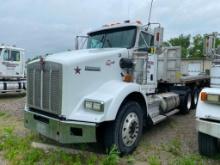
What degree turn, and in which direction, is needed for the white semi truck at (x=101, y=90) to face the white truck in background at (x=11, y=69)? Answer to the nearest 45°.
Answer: approximately 90° to its right

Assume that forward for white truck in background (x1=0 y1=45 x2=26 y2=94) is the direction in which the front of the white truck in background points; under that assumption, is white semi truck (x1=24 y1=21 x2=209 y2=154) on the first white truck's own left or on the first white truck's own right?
on the first white truck's own left

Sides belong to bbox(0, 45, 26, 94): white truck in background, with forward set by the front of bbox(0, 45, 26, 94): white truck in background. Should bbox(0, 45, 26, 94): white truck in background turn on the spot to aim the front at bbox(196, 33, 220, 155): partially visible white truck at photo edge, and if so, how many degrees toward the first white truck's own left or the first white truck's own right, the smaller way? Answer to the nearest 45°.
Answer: approximately 90° to the first white truck's own left

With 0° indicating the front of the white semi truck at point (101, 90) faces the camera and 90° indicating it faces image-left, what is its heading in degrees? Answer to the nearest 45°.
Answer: approximately 45°

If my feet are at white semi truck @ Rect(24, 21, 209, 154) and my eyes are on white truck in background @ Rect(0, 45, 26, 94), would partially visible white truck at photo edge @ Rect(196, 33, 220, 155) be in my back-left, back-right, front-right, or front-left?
back-right
